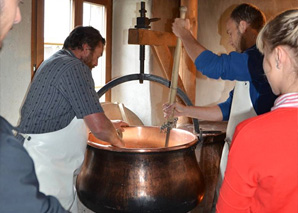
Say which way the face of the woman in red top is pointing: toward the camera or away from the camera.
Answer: away from the camera

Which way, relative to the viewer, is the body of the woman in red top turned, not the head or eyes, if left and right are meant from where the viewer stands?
facing away from the viewer and to the left of the viewer

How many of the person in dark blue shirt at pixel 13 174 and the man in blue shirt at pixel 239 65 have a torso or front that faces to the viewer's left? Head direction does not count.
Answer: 1

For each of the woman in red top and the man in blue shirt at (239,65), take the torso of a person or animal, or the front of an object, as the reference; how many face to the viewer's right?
0

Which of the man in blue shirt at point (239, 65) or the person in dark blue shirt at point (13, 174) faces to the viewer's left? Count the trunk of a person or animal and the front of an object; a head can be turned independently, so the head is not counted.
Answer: the man in blue shirt

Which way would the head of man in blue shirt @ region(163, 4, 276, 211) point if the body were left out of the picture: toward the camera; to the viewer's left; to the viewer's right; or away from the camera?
to the viewer's left

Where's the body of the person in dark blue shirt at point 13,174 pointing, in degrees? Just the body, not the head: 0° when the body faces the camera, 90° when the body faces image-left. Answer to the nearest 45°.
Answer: approximately 270°

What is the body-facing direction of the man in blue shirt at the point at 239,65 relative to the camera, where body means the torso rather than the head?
to the viewer's left
